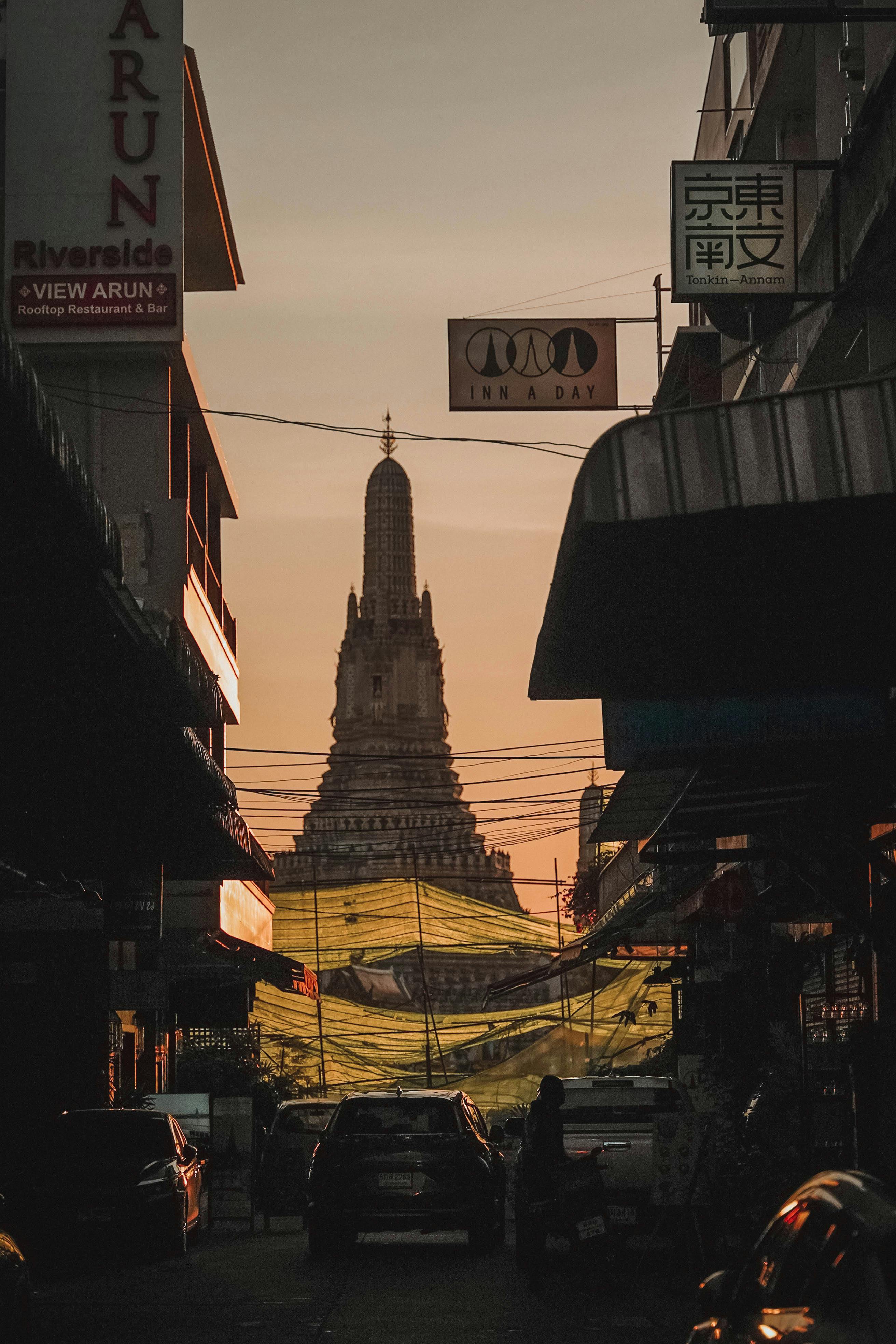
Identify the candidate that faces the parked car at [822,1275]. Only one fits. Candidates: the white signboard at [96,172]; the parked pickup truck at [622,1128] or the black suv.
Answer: the white signboard

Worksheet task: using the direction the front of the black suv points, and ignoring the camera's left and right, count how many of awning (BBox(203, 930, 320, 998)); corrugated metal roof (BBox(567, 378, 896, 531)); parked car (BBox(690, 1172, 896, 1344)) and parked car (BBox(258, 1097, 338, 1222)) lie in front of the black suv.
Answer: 2

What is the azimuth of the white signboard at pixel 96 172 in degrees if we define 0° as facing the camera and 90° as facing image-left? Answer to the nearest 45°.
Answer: approximately 0°

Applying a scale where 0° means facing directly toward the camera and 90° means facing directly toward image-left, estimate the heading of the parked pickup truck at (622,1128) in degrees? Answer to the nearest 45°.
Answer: approximately 180°

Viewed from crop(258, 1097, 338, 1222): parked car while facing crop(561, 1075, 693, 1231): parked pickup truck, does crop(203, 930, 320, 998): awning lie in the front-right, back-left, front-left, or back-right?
back-left

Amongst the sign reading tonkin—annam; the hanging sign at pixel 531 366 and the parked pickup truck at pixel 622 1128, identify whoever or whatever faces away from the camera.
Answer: the parked pickup truck

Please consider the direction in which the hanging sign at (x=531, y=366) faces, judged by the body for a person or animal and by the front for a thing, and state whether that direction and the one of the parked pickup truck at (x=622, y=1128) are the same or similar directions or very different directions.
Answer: very different directions

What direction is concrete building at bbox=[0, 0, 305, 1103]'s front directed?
to the viewer's right

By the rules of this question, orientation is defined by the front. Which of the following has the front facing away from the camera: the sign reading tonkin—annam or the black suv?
the black suv

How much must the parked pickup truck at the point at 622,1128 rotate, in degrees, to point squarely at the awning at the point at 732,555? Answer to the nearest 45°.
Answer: approximately 180°

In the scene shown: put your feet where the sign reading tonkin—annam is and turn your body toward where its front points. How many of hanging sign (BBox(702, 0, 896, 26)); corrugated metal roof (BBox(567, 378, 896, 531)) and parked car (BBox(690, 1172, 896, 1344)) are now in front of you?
3

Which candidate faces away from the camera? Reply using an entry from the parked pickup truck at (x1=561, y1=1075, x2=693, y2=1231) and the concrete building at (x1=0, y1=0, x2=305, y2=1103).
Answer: the parked pickup truck

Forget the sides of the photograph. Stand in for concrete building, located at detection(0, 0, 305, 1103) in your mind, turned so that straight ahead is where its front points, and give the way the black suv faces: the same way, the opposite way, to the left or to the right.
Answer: to the left

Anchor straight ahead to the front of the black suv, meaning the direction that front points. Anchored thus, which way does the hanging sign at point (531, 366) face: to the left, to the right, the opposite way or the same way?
the opposite way
